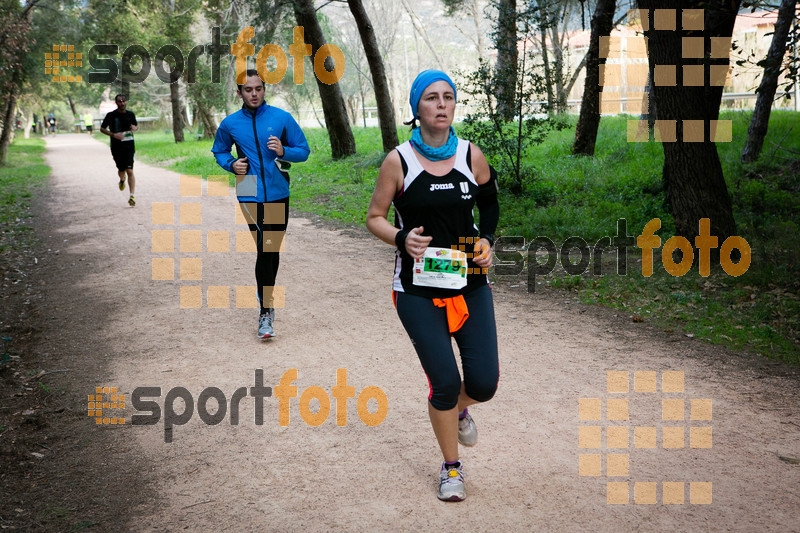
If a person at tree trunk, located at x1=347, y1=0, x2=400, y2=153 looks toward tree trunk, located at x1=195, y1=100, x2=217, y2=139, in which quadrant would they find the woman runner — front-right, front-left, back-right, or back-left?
back-left

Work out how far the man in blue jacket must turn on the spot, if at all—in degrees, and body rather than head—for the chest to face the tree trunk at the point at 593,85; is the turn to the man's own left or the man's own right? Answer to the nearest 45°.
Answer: approximately 135° to the man's own left

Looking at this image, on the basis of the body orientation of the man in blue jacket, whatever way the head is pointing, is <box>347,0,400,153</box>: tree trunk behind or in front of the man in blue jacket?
behind

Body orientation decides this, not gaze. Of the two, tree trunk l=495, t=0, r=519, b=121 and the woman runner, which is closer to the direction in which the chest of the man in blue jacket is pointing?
the woman runner

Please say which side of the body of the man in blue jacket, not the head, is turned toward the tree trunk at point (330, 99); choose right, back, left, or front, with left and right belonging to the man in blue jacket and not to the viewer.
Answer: back

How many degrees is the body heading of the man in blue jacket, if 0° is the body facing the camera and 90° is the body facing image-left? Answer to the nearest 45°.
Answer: approximately 0°

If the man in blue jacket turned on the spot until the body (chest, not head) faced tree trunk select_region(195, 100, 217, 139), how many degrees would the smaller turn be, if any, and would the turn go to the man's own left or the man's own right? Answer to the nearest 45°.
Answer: approximately 180°

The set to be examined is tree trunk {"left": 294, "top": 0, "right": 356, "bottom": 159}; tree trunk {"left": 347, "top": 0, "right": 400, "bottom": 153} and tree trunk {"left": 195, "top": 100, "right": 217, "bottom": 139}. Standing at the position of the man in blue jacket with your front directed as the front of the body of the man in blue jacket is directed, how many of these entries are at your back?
3
